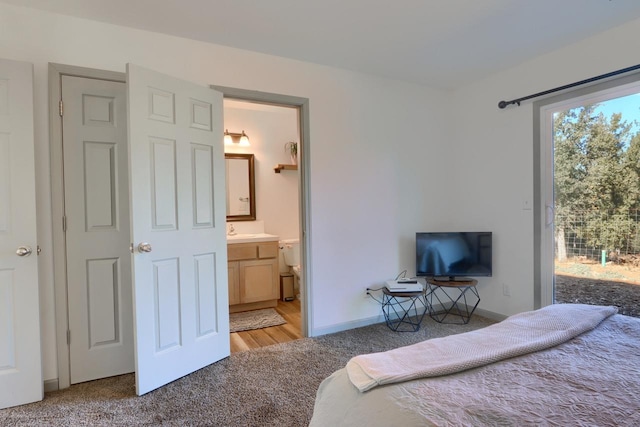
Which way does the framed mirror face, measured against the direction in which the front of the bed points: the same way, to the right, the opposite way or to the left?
the opposite way

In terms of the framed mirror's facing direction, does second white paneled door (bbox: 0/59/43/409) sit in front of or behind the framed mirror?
in front

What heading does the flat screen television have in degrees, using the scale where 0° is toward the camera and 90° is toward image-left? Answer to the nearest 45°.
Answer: approximately 0°

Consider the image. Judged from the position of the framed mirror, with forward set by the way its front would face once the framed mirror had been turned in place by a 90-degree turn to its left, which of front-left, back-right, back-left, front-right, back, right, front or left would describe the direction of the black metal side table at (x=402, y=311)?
front-right

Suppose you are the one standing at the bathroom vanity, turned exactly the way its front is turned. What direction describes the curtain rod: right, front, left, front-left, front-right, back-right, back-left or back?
front-left

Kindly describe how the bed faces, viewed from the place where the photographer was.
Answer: facing away from the viewer and to the left of the viewer

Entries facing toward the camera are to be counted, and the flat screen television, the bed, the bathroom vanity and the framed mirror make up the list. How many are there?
3

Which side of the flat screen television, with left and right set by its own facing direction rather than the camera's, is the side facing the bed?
front

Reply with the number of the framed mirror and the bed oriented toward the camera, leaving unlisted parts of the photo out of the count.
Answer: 1

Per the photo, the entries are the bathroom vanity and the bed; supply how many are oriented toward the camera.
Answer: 1
